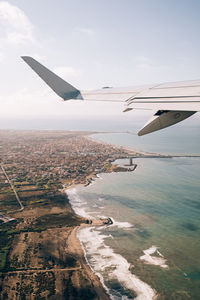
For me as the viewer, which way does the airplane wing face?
facing away from the viewer and to the right of the viewer
